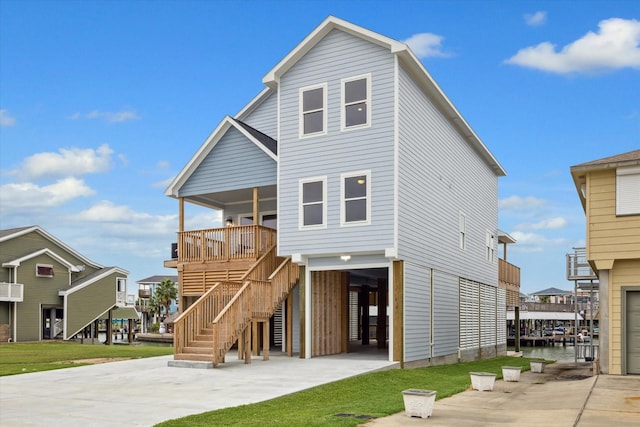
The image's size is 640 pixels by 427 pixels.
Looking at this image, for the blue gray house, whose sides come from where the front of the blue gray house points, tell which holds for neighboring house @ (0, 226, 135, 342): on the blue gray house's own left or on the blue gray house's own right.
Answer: on the blue gray house's own right

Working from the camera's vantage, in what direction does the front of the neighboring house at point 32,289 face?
facing the viewer

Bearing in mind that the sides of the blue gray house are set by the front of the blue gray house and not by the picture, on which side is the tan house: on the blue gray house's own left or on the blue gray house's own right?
on the blue gray house's own left

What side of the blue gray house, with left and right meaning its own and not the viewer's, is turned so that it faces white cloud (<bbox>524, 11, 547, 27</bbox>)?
back

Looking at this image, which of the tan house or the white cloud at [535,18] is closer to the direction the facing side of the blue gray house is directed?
the tan house

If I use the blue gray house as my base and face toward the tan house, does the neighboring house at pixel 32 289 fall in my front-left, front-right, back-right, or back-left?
back-left

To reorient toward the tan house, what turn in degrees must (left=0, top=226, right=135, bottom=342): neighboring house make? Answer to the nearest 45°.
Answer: approximately 90° to its left

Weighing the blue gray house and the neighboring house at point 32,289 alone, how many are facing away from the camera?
0

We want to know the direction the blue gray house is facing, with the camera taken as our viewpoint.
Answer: facing the viewer and to the left of the viewer
